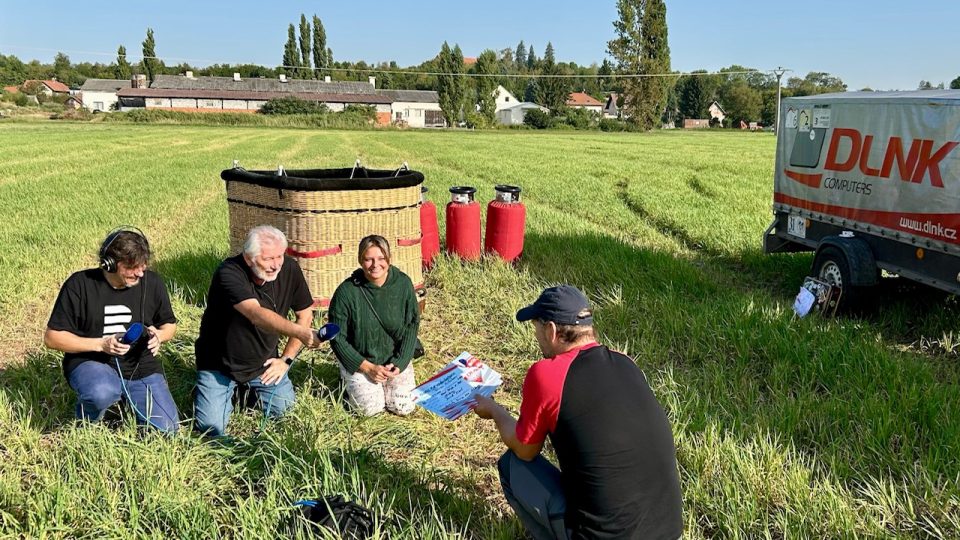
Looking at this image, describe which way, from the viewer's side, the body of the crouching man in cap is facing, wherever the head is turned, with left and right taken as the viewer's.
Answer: facing away from the viewer and to the left of the viewer

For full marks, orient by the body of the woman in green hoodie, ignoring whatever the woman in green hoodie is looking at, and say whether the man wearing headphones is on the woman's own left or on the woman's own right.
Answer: on the woman's own right

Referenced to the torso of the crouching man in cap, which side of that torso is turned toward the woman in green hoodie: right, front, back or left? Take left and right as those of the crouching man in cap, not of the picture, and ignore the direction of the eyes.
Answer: front

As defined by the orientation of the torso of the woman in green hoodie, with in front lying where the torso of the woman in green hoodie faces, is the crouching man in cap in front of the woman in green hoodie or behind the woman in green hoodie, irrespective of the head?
in front

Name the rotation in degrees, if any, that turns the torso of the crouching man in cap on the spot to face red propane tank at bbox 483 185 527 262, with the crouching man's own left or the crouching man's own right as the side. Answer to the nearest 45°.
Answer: approximately 45° to the crouching man's own right

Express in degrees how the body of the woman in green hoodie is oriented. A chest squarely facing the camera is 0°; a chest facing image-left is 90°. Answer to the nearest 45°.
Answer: approximately 0°

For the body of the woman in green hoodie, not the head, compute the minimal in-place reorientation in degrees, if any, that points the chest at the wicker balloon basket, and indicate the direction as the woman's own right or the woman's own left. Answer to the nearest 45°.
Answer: approximately 180°

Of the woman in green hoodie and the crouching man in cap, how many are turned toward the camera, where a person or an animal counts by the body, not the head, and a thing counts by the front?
1

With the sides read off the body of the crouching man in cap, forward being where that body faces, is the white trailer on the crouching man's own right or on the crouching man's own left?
on the crouching man's own right
